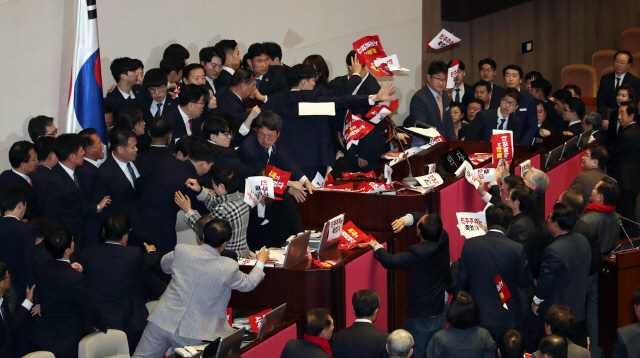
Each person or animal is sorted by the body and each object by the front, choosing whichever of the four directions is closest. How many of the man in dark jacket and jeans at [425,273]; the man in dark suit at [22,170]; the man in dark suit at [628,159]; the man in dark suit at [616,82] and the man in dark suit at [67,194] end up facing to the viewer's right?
2

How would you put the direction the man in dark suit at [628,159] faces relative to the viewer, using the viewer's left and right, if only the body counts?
facing to the left of the viewer

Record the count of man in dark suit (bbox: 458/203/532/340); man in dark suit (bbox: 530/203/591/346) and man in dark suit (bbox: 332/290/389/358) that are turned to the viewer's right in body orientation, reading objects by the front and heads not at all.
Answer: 0

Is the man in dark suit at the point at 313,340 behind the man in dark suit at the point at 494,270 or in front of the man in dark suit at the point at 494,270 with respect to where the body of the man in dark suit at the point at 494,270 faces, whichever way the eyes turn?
behind

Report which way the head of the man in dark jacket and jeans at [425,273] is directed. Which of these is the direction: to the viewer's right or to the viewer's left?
to the viewer's left

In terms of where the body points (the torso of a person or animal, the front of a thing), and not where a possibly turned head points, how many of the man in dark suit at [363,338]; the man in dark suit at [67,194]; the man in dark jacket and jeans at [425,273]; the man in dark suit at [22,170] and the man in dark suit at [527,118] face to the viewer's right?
2

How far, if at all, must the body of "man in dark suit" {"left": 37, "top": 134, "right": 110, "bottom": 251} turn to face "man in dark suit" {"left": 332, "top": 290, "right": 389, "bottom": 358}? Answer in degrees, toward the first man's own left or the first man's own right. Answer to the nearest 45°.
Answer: approximately 45° to the first man's own right

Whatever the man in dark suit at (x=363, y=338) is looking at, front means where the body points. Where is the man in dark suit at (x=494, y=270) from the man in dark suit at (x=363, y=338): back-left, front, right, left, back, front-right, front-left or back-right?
front-right

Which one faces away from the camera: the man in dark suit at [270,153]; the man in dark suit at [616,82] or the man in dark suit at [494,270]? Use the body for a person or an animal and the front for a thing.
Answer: the man in dark suit at [494,270]

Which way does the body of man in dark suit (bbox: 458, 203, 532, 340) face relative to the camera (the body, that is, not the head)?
away from the camera

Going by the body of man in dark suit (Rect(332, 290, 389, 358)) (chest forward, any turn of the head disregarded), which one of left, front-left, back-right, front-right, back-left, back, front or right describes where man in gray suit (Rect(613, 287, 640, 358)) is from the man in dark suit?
right

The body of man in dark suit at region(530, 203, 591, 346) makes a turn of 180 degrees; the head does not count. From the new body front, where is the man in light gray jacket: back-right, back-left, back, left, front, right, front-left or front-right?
right

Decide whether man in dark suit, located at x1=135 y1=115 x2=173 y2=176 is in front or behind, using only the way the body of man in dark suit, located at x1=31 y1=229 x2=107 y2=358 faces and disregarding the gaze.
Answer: in front

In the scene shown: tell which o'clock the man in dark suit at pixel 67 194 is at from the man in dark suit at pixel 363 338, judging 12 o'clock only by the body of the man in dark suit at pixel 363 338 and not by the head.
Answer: the man in dark suit at pixel 67 194 is roughly at 10 o'clock from the man in dark suit at pixel 363 338.

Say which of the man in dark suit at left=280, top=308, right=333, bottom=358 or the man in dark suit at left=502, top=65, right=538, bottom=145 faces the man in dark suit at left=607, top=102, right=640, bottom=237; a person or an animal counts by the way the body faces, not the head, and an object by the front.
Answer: the man in dark suit at left=280, top=308, right=333, bottom=358
